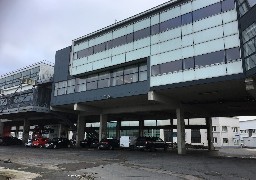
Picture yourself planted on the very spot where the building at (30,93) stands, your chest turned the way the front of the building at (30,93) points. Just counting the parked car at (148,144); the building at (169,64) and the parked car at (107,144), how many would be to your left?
3

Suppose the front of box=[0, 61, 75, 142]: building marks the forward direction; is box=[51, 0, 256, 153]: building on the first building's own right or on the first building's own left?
on the first building's own left

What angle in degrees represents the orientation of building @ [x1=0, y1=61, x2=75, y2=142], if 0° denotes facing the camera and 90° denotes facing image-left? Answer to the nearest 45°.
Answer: approximately 45°

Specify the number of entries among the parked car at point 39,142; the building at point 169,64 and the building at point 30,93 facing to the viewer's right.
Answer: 0

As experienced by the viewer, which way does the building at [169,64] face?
facing the viewer and to the left of the viewer

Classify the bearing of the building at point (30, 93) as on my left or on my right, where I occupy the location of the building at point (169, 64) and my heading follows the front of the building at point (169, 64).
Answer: on my right
